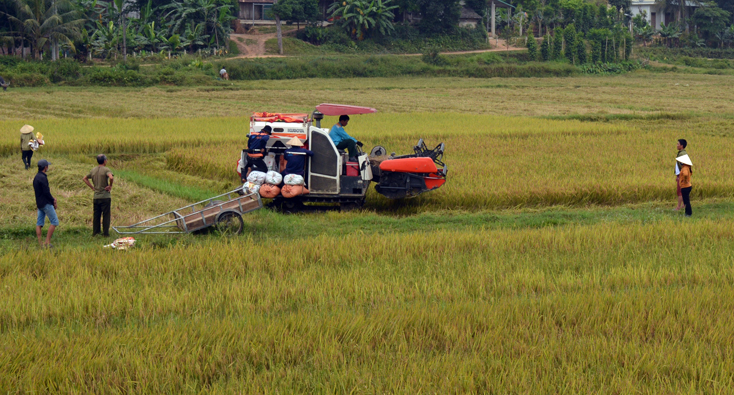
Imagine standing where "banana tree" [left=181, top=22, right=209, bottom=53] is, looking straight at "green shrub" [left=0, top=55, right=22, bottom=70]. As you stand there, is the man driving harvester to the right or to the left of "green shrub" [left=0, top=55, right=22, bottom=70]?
left

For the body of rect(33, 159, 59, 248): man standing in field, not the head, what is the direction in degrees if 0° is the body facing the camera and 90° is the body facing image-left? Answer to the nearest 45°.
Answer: approximately 270°

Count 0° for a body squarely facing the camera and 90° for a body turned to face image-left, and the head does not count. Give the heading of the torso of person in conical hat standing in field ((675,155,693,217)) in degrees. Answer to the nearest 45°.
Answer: approximately 90°

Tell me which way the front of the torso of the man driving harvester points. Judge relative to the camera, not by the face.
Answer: to the viewer's right

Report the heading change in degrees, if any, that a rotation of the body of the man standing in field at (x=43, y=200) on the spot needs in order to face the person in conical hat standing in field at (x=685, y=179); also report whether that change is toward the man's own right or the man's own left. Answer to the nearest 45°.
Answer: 0° — they already face them

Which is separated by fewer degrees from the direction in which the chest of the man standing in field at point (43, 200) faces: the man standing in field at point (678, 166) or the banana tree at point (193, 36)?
the man standing in field

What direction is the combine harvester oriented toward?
to the viewer's right

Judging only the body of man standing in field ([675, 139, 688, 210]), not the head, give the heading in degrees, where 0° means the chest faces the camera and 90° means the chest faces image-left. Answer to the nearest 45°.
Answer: approximately 90°

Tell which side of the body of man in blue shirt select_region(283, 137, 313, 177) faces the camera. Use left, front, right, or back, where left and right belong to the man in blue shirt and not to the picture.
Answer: back
